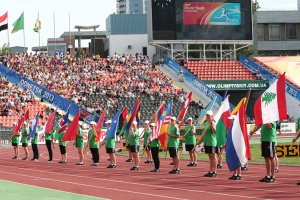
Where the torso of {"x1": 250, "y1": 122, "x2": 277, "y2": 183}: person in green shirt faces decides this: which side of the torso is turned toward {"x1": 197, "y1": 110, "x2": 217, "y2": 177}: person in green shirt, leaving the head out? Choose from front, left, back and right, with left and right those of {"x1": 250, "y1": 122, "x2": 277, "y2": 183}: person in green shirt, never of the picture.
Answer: right

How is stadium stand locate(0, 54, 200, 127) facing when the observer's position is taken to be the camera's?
facing the viewer and to the right of the viewer

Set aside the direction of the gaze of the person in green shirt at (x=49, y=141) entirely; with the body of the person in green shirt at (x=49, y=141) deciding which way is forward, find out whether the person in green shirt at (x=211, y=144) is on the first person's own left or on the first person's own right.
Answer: on the first person's own left

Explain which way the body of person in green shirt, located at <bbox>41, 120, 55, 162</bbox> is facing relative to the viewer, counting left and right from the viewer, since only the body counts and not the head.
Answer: facing the viewer and to the left of the viewer

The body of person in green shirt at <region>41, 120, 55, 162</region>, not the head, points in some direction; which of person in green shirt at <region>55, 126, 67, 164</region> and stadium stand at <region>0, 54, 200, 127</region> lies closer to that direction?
the person in green shirt

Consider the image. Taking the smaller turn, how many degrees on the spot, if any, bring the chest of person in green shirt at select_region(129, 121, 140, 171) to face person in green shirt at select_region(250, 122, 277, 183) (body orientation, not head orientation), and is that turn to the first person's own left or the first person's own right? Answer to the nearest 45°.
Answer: approximately 90° to the first person's own left

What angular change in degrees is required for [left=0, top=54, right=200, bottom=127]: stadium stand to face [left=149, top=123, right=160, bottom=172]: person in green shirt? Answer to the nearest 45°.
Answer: approximately 45° to its right

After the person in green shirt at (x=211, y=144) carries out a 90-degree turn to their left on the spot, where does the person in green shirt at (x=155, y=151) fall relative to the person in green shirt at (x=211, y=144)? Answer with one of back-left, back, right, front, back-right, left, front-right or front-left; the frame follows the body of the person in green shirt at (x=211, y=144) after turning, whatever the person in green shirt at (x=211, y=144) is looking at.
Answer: back

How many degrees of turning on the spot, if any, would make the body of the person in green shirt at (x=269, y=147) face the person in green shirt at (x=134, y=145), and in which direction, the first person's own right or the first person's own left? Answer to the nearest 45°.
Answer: approximately 90° to the first person's own right

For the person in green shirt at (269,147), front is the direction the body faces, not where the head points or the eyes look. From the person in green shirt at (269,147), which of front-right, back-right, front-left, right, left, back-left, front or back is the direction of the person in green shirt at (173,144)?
right

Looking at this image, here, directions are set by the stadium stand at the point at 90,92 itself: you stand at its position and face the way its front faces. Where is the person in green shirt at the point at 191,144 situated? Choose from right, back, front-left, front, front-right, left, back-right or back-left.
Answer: front-right

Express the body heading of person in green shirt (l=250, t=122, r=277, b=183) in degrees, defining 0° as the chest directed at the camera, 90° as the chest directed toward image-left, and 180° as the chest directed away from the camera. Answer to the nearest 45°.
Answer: approximately 45°

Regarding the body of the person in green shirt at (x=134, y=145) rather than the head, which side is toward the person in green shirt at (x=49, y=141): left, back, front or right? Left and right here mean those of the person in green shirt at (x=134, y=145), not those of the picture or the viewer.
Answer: right
